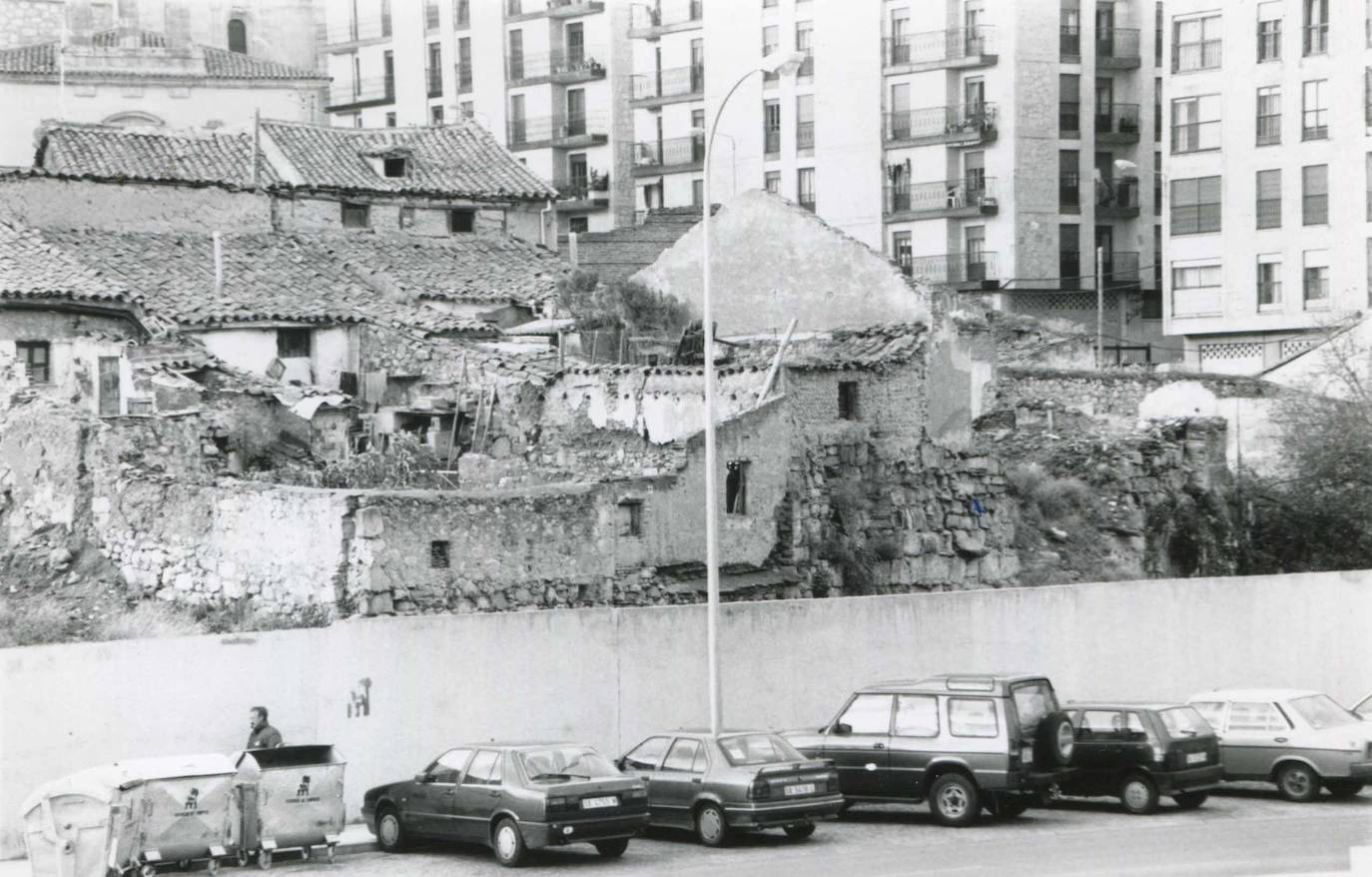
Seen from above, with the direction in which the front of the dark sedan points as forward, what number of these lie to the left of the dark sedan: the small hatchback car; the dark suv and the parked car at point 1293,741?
0

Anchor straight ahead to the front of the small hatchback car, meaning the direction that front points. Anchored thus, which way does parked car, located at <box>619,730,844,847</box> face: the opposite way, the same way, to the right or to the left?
the same way

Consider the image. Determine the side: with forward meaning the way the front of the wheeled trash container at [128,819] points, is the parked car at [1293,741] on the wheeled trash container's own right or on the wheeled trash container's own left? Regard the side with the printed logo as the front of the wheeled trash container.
on the wheeled trash container's own left

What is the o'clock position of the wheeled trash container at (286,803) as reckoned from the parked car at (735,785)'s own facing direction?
The wheeled trash container is roughly at 10 o'clock from the parked car.

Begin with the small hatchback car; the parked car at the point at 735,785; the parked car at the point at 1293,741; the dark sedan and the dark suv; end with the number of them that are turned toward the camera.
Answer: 0

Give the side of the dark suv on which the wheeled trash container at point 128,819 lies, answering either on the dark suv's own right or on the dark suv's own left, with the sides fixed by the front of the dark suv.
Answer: on the dark suv's own left

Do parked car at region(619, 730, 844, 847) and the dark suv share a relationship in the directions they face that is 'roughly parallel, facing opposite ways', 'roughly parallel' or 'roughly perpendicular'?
roughly parallel

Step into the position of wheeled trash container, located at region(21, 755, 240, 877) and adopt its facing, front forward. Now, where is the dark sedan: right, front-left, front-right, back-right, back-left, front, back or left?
front-left

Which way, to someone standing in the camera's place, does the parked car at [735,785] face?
facing away from the viewer and to the left of the viewer

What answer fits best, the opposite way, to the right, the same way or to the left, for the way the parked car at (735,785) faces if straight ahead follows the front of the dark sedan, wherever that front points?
the same way

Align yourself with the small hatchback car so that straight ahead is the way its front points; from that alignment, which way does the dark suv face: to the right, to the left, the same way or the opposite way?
the same way
